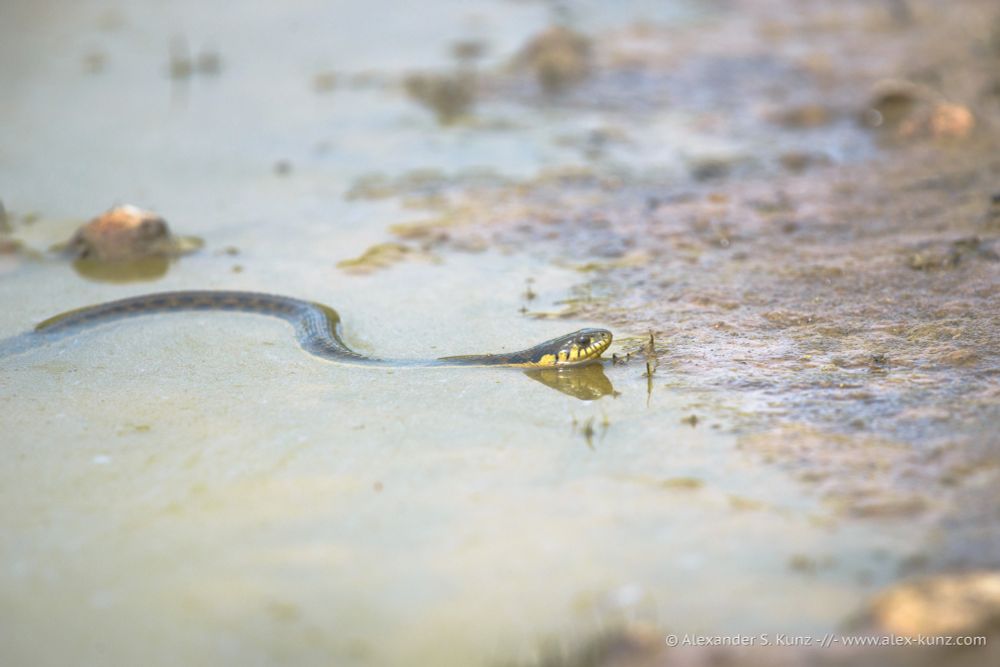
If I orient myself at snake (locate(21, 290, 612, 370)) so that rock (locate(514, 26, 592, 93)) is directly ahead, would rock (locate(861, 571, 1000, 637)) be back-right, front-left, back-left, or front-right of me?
back-right

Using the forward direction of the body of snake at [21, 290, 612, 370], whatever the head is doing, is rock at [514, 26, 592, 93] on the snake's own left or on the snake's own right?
on the snake's own left

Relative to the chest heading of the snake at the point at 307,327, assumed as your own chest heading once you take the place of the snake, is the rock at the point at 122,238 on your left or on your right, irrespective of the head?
on your left

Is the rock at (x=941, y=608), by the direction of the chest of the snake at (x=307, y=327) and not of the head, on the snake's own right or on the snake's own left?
on the snake's own right

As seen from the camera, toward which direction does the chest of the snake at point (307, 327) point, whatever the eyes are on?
to the viewer's right

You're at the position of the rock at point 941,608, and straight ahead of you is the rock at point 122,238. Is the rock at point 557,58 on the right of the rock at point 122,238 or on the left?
right

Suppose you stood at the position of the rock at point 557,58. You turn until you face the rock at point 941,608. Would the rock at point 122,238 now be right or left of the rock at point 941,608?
right
